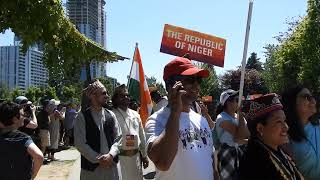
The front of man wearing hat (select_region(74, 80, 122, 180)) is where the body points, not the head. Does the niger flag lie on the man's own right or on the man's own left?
on the man's own left

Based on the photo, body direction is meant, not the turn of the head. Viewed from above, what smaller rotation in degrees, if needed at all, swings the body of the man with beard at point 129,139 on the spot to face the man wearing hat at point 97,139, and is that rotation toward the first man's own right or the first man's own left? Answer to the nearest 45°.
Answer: approximately 90° to the first man's own right

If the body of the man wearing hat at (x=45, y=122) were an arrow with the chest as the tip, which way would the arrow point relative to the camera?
to the viewer's right

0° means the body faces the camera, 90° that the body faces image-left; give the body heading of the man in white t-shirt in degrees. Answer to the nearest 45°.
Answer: approximately 315°
